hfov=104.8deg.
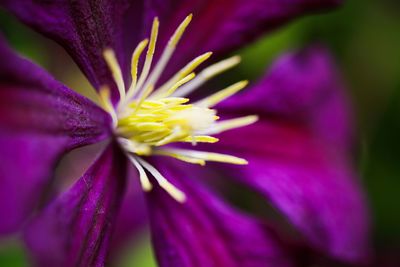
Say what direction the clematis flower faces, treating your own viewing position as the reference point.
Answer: facing the viewer and to the right of the viewer
